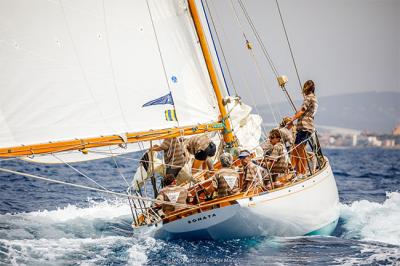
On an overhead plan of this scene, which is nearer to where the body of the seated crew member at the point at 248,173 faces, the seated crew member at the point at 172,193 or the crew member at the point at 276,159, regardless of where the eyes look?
the seated crew member

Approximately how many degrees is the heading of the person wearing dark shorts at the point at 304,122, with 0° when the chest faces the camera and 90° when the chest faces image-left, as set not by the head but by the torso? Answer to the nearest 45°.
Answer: approximately 90°

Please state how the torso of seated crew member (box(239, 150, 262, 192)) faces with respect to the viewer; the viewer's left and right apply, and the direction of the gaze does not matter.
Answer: facing to the left of the viewer

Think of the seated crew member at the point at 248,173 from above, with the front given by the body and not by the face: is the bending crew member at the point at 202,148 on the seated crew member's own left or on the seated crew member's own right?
on the seated crew member's own right
